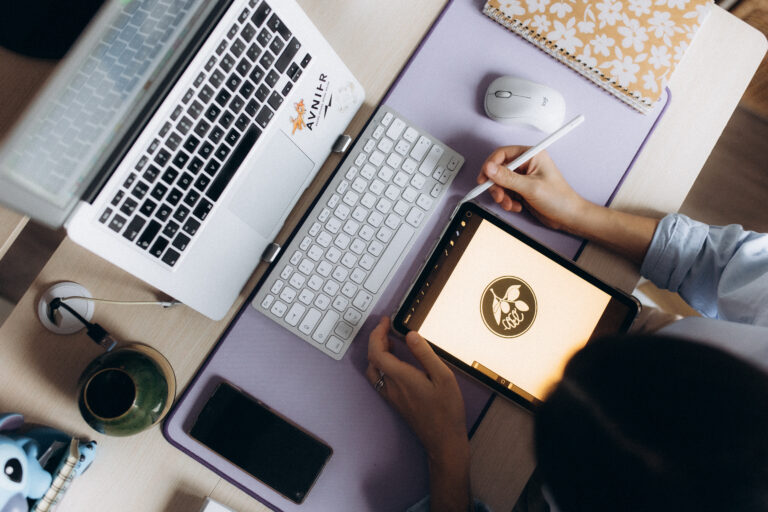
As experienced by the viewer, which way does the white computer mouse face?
facing to the left of the viewer

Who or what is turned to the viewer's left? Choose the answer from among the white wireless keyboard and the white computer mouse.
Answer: the white computer mouse

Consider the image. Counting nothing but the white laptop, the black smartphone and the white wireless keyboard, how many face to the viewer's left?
0

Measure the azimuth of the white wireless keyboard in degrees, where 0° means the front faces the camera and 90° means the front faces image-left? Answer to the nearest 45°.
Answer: approximately 315°

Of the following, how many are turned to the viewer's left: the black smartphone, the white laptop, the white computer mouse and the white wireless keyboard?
1

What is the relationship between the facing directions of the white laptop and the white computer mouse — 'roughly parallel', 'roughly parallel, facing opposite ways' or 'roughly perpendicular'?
roughly parallel, facing opposite ways

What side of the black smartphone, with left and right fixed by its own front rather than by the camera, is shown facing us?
front

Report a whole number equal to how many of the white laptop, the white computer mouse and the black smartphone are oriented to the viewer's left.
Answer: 1
